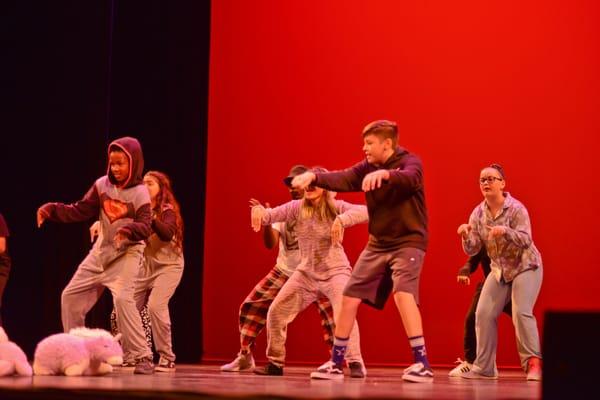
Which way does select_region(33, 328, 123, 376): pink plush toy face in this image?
to the viewer's right

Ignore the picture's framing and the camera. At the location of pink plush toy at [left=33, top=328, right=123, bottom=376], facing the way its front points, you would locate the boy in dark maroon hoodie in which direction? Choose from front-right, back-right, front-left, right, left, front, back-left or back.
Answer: front

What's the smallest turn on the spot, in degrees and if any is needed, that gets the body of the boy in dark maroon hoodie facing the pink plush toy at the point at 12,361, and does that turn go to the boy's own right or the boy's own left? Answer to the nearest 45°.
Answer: approximately 45° to the boy's own right

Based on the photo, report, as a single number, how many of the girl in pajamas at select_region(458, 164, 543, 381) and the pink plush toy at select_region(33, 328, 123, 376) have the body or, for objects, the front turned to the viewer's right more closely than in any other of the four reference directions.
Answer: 1

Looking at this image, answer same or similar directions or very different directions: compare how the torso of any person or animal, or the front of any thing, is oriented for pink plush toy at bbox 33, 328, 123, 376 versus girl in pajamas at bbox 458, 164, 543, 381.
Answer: very different directions

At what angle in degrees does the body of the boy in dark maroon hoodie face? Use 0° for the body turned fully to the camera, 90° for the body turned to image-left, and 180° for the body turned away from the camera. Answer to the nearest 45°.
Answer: approximately 45°

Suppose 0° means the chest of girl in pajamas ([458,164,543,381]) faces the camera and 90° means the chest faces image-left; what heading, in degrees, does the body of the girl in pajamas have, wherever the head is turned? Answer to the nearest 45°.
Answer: approximately 45°

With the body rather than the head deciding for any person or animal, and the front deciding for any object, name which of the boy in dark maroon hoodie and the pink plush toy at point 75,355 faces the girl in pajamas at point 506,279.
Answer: the pink plush toy

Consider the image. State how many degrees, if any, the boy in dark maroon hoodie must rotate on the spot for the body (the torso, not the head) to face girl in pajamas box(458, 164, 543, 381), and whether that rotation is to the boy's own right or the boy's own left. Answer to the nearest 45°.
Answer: approximately 180°

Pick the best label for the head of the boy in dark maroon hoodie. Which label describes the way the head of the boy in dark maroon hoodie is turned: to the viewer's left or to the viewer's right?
to the viewer's left

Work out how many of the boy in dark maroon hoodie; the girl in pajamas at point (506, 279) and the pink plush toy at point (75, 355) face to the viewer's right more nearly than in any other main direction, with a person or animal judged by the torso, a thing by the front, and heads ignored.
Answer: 1
